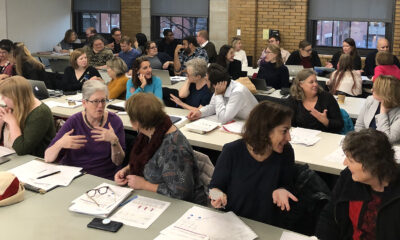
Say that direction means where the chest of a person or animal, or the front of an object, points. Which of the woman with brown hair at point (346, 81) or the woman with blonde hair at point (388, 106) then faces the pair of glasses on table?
the woman with blonde hair at point (388, 106)

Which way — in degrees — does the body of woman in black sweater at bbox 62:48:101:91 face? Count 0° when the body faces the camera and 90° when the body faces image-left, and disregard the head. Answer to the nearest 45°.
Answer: approximately 315°

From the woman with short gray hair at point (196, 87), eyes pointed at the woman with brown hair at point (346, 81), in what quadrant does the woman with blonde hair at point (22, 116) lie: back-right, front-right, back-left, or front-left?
back-right

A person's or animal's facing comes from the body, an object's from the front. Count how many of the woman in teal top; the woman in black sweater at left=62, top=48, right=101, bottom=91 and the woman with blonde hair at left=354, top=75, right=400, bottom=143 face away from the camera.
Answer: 0

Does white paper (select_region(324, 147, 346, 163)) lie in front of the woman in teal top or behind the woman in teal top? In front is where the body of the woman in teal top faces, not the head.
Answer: in front

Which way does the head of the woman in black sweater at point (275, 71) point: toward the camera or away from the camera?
toward the camera

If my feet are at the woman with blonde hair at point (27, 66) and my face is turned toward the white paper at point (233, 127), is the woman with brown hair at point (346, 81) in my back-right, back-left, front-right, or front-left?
front-left

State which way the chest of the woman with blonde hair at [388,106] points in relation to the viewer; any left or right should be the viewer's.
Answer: facing the viewer and to the left of the viewer

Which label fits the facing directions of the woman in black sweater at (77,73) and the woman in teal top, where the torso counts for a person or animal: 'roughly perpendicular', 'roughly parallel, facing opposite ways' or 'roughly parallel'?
roughly parallel

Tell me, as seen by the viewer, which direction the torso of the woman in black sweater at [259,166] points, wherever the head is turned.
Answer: toward the camera
